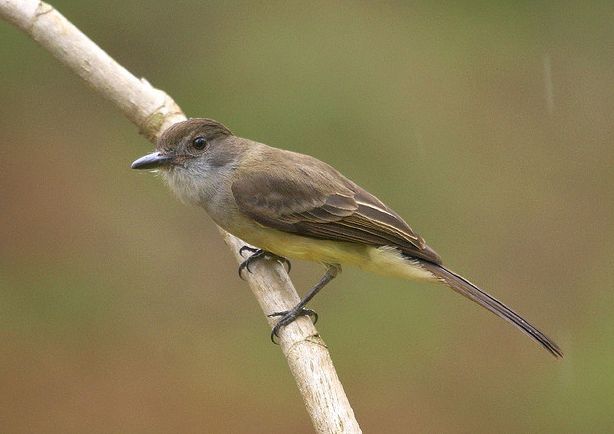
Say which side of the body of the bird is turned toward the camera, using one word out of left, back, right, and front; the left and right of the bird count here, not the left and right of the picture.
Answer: left
